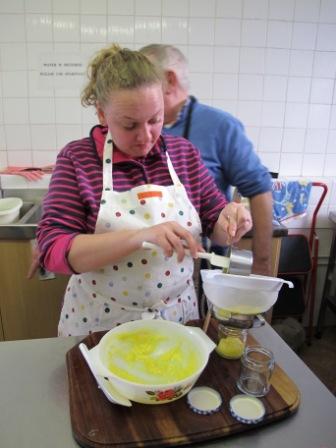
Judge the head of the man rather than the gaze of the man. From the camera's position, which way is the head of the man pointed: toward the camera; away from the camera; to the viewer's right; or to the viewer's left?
to the viewer's left

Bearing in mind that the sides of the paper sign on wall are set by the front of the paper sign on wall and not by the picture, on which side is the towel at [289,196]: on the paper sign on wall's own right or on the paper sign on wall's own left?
on the paper sign on wall's own left

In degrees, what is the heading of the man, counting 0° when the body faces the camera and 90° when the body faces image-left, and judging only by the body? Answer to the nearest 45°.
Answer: approximately 45°

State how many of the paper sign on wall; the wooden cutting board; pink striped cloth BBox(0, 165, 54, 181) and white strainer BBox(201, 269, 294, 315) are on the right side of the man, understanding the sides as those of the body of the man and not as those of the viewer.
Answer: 2

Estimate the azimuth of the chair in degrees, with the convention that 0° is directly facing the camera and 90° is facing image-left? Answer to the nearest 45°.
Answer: approximately 90°

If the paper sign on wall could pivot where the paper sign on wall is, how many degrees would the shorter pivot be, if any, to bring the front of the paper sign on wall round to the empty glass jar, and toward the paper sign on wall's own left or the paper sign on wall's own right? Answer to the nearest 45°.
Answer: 0° — it already faces it

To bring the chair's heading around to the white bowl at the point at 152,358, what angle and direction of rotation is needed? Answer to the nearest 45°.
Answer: approximately 90° to its left

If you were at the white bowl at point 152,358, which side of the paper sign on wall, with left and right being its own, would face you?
front
